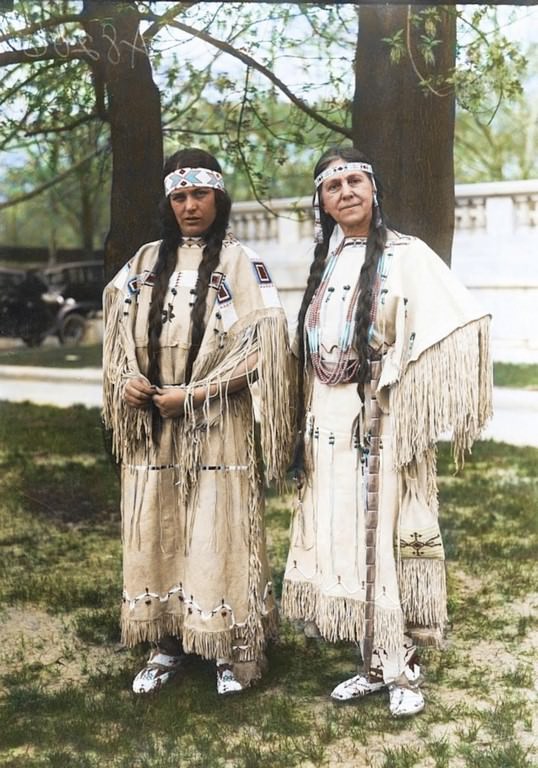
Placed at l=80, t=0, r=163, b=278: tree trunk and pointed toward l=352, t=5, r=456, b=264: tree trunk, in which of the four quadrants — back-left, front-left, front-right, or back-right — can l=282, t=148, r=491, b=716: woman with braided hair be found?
front-right

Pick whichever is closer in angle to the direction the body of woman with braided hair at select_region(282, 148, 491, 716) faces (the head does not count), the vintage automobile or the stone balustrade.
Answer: the vintage automobile

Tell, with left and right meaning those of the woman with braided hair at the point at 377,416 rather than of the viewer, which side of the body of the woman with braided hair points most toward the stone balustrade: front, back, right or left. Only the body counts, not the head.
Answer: back

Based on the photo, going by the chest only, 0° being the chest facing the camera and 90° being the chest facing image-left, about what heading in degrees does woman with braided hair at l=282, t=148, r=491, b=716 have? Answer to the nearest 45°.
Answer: approximately 45°

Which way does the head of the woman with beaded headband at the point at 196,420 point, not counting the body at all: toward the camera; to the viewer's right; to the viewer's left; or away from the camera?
toward the camera

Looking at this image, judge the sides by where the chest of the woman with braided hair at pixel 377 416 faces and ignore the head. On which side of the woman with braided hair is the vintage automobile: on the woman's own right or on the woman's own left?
on the woman's own right

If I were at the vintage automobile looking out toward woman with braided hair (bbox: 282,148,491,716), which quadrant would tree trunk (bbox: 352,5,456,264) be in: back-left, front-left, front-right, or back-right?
front-left

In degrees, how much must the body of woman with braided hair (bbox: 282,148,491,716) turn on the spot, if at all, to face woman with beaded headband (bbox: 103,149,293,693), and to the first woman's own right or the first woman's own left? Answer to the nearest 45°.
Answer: approximately 45° to the first woman's own right

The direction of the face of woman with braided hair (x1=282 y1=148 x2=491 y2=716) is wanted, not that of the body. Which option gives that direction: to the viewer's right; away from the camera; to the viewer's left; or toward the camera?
toward the camera
